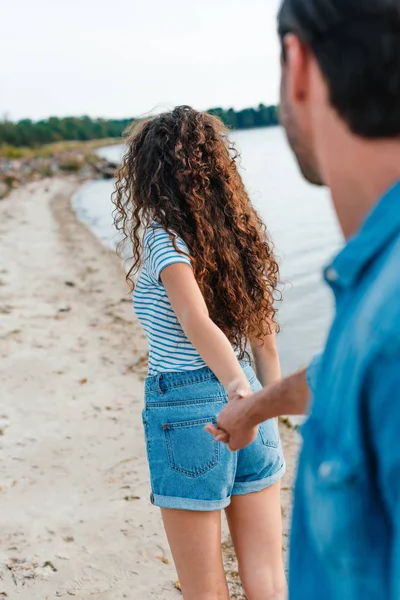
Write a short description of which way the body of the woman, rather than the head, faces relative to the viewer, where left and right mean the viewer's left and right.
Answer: facing away from the viewer and to the left of the viewer

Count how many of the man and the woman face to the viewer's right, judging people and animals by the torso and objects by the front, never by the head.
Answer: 0

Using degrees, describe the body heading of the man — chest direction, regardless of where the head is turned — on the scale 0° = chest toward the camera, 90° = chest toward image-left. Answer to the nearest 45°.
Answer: approximately 90°

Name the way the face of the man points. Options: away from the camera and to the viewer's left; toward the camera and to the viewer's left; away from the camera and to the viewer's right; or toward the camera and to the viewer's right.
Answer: away from the camera and to the viewer's left

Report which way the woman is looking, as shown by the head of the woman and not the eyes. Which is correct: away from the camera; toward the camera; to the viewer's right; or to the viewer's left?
away from the camera

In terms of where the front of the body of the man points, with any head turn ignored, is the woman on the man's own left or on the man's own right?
on the man's own right

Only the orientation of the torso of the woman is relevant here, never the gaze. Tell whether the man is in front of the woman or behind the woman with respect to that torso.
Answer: behind
